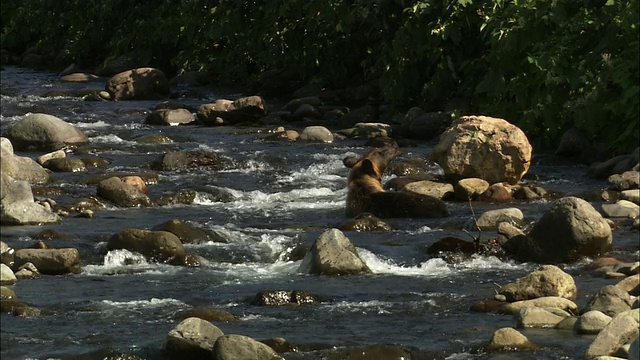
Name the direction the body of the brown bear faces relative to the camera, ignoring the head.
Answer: to the viewer's left

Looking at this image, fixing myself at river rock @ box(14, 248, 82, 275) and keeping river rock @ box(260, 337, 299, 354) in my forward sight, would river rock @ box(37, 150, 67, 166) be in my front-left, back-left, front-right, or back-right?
back-left

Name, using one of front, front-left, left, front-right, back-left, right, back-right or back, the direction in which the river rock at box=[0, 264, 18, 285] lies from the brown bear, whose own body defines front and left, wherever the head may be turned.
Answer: front-left

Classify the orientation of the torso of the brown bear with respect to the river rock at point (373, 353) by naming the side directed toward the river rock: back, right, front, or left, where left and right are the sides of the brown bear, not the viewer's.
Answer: left

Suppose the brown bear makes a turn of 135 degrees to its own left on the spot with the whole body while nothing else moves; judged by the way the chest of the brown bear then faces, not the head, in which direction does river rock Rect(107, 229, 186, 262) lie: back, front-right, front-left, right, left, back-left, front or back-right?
right

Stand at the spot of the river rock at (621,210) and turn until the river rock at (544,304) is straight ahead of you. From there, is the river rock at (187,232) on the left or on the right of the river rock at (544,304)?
right

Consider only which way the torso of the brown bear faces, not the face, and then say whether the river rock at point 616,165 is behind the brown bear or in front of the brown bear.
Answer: behind

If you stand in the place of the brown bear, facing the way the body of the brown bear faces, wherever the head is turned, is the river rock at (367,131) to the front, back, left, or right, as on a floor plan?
right

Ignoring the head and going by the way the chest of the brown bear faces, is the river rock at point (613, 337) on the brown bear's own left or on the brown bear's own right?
on the brown bear's own left

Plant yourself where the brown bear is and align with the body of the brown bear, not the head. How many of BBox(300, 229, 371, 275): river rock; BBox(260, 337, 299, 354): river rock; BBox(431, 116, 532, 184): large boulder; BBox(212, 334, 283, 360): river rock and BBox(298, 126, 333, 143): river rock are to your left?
3

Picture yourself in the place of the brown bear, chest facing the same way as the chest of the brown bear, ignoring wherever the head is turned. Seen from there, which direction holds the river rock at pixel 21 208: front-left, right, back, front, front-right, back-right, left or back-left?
front

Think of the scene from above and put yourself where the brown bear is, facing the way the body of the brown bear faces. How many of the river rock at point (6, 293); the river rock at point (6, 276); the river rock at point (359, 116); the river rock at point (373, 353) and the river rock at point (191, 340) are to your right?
1
